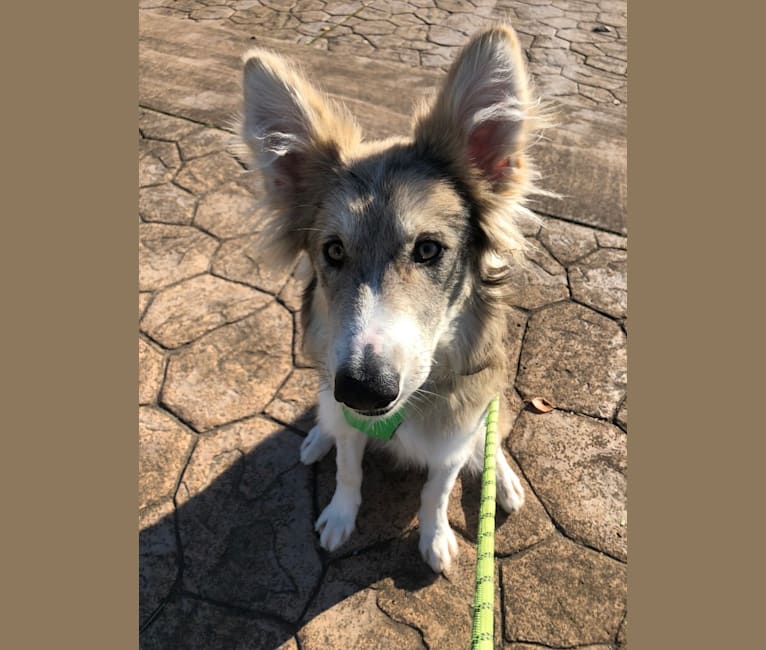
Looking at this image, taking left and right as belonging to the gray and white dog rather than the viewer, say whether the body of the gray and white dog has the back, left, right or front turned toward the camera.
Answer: front
